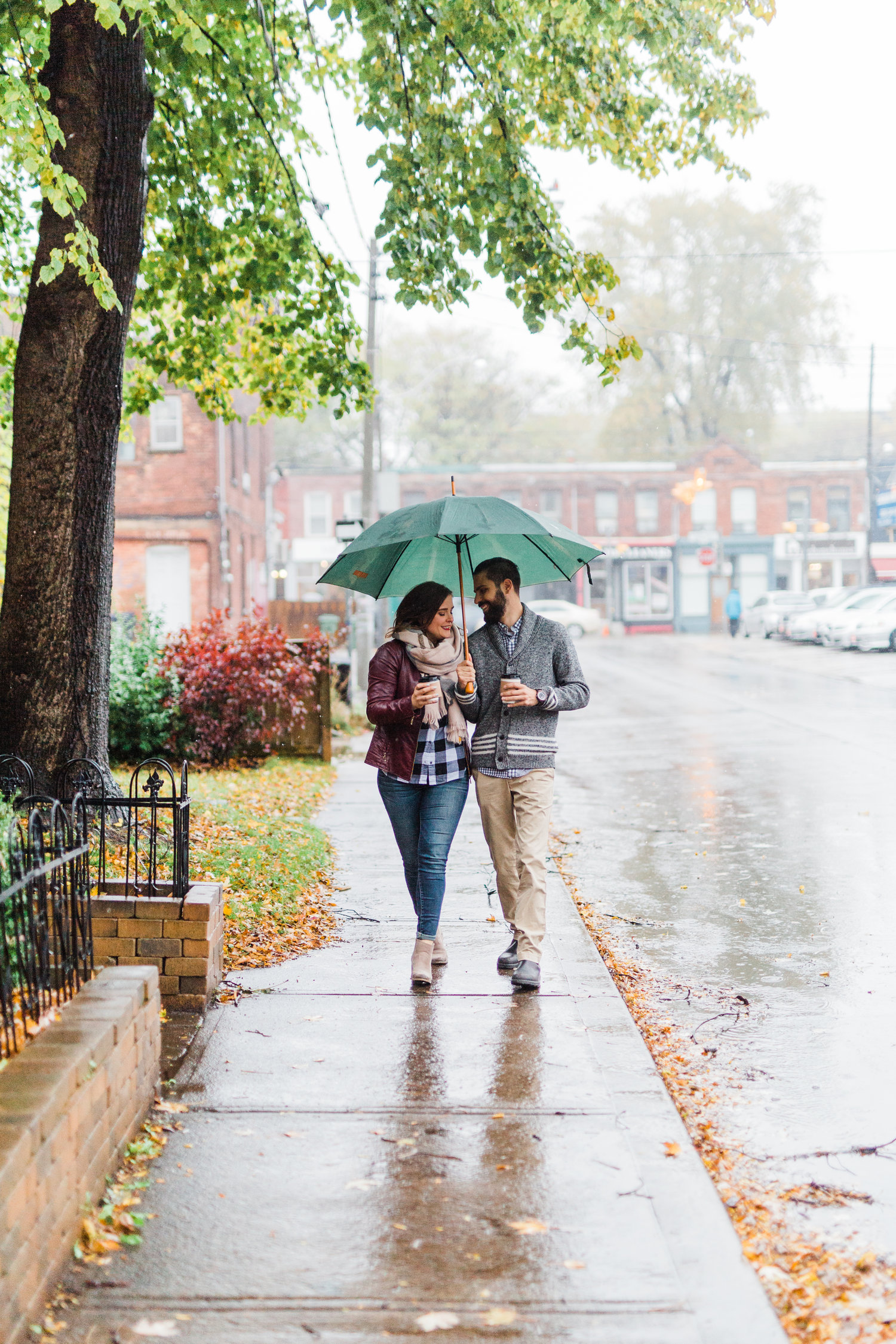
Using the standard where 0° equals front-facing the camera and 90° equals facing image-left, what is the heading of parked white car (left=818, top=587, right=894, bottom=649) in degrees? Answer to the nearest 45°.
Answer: approximately 45°

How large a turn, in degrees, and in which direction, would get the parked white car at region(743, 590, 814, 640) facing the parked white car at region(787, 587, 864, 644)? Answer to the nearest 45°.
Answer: approximately 45° to its left

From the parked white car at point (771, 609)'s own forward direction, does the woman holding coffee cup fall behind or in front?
in front

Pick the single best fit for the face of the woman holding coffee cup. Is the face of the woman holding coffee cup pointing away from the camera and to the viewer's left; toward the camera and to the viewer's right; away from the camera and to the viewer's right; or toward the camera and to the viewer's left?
toward the camera and to the viewer's right
